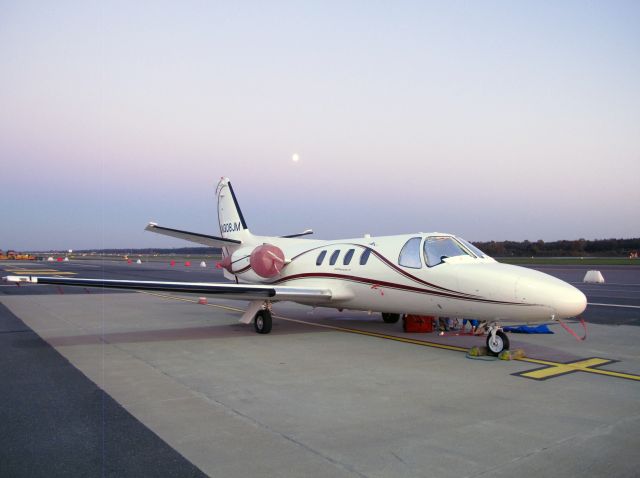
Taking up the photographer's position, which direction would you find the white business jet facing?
facing the viewer and to the right of the viewer
